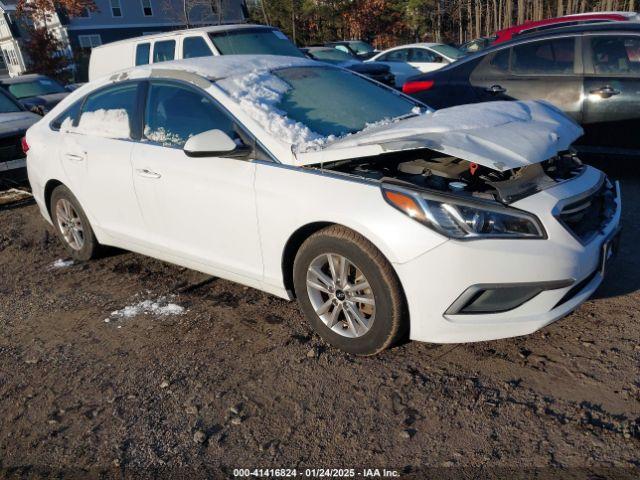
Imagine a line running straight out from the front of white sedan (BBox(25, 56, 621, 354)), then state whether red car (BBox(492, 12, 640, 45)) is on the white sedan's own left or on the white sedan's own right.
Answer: on the white sedan's own left

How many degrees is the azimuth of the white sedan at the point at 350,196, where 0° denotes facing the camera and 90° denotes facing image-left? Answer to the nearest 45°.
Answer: approximately 315°

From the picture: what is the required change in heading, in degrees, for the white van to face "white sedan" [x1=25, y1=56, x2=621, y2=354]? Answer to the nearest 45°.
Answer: approximately 45° to its right

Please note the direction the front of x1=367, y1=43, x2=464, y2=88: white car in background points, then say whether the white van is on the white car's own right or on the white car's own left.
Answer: on the white car's own right

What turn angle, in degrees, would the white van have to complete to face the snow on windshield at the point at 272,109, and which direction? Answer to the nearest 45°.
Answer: approximately 45° to its right

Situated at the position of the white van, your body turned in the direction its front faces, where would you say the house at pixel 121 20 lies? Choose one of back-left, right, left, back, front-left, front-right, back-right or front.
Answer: back-left

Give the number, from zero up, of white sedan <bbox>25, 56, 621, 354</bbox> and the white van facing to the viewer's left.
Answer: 0

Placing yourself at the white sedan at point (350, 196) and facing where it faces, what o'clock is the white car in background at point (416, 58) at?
The white car in background is roughly at 8 o'clock from the white sedan.

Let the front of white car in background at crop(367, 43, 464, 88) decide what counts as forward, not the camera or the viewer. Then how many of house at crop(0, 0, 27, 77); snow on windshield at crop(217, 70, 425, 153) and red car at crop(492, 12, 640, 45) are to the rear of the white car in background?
1

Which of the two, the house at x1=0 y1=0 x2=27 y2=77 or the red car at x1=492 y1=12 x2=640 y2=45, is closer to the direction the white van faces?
the red car
